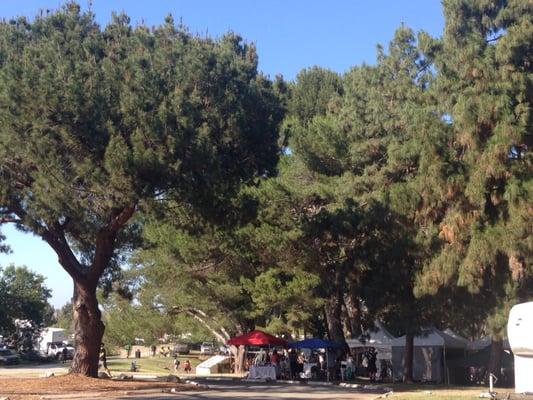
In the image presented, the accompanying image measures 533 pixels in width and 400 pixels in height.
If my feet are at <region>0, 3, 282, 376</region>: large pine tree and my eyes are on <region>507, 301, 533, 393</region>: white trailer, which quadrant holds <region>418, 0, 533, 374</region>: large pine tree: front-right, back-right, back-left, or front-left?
front-left

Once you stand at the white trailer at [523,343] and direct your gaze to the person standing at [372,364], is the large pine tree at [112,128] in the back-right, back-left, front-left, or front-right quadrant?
front-left

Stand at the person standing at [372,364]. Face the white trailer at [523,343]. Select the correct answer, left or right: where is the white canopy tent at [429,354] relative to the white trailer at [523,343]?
left
